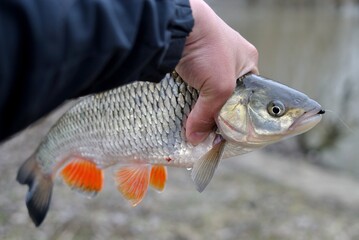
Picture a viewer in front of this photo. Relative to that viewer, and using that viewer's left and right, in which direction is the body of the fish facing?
facing to the right of the viewer
